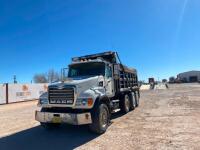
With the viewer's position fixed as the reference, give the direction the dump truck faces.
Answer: facing the viewer and to the left of the viewer

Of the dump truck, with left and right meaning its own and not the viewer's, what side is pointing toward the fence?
right
